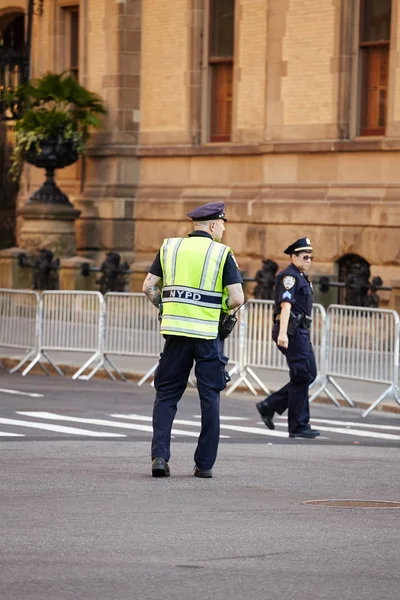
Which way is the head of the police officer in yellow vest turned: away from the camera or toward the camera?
away from the camera

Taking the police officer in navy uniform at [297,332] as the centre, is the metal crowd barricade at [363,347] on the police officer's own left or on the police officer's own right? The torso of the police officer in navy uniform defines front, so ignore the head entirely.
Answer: on the police officer's own left

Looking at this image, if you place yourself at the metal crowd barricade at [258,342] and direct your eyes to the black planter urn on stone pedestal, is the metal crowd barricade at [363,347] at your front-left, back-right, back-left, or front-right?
back-right
